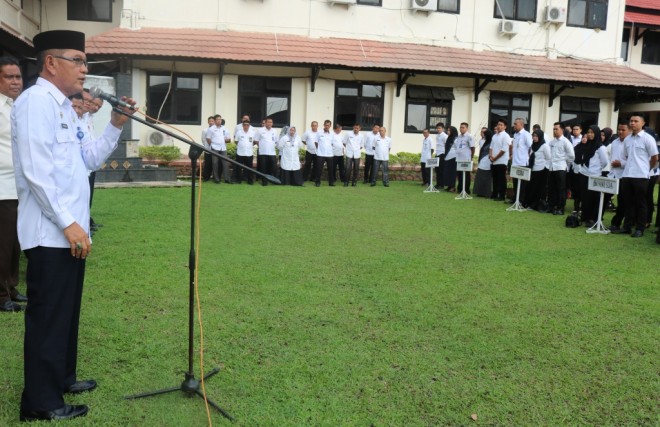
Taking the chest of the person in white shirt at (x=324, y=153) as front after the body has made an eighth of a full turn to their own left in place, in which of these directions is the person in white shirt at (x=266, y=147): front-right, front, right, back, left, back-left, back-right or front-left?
back-right

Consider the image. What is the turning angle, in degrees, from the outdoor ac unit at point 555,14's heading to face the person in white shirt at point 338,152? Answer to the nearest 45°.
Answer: approximately 45° to its right

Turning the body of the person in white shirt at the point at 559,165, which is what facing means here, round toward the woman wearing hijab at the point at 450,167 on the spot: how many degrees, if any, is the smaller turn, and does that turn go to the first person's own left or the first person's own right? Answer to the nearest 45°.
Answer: approximately 90° to the first person's own right

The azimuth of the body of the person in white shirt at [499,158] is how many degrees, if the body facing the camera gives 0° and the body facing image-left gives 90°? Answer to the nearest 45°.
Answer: approximately 45°

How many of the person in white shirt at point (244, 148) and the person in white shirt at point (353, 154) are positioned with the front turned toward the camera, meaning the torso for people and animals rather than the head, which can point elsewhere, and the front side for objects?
2

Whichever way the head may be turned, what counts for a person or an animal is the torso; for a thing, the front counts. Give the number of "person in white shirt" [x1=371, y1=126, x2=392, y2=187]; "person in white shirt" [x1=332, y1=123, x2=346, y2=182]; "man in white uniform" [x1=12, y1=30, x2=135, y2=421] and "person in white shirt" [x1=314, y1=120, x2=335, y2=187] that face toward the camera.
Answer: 3

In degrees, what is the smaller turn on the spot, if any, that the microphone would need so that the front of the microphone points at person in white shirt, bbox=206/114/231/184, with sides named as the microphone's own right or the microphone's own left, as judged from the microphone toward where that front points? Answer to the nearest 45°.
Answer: approximately 90° to the microphone's own right

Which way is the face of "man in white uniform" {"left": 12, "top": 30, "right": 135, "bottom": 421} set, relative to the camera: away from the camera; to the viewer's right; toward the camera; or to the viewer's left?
to the viewer's right

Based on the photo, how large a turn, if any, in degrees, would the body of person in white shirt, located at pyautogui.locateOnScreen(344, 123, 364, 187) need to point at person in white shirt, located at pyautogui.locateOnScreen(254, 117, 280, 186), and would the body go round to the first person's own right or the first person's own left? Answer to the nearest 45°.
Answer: approximately 90° to the first person's own right

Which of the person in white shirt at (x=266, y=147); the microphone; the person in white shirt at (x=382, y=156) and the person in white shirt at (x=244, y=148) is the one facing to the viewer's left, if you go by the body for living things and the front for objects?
the microphone

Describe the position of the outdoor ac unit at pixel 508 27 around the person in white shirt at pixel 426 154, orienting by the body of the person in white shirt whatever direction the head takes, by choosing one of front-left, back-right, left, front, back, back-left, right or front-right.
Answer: back

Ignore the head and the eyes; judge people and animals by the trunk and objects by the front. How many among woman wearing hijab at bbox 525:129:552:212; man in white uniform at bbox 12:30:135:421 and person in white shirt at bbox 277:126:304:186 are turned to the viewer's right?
1

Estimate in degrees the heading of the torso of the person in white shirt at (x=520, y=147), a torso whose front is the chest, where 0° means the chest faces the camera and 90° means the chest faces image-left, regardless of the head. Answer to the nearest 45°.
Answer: approximately 45°
